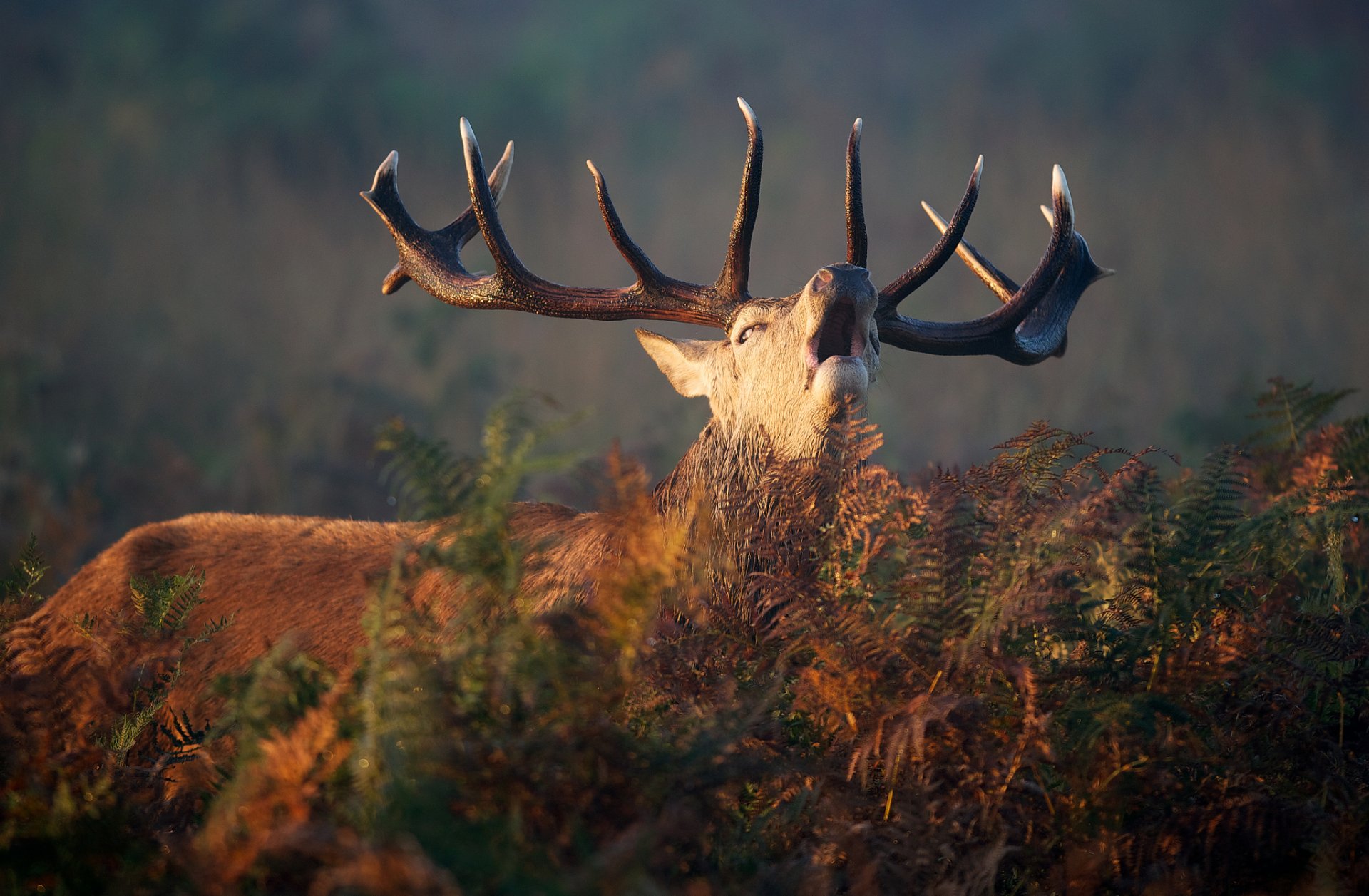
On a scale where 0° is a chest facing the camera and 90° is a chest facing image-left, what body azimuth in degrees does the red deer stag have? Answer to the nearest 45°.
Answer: approximately 315°
